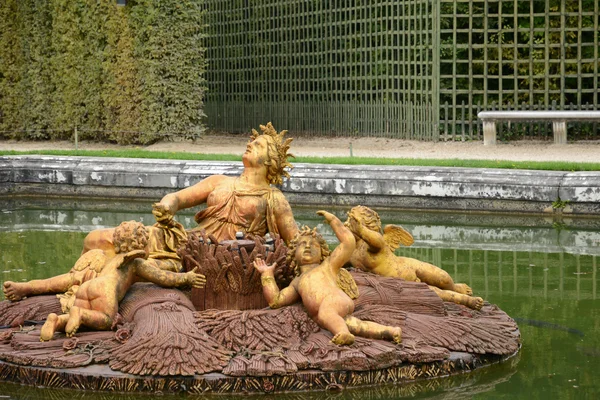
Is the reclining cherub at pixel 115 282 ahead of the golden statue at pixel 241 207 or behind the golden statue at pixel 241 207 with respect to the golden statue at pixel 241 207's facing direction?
ahead

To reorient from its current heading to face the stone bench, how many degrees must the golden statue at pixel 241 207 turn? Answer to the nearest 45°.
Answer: approximately 180°

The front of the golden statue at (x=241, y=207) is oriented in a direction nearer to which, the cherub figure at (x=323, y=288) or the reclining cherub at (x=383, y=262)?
the cherub figure

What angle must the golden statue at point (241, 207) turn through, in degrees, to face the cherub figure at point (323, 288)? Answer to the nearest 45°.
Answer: approximately 90° to its left

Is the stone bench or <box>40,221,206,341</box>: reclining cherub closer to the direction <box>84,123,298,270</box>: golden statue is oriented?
the reclining cherub

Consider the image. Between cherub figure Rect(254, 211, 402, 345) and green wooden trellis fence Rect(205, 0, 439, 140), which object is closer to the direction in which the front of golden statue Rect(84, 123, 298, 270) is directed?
the cherub figure

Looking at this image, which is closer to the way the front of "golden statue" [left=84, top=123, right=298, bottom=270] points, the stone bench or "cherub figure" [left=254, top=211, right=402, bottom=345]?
the cherub figure

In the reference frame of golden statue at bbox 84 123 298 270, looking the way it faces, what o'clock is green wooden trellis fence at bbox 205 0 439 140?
The green wooden trellis fence is roughly at 5 o'clock from the golden statue.

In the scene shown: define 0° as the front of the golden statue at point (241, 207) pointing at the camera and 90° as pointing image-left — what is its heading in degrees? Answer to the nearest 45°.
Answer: approximately 45°

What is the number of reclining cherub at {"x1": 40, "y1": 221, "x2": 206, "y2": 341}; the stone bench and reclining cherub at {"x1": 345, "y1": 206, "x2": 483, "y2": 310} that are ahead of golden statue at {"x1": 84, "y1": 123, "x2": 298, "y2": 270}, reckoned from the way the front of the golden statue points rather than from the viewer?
1

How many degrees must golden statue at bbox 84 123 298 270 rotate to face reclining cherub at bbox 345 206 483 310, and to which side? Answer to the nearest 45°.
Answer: approximately 135° to its left

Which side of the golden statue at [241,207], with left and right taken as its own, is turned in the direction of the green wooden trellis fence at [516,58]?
back
